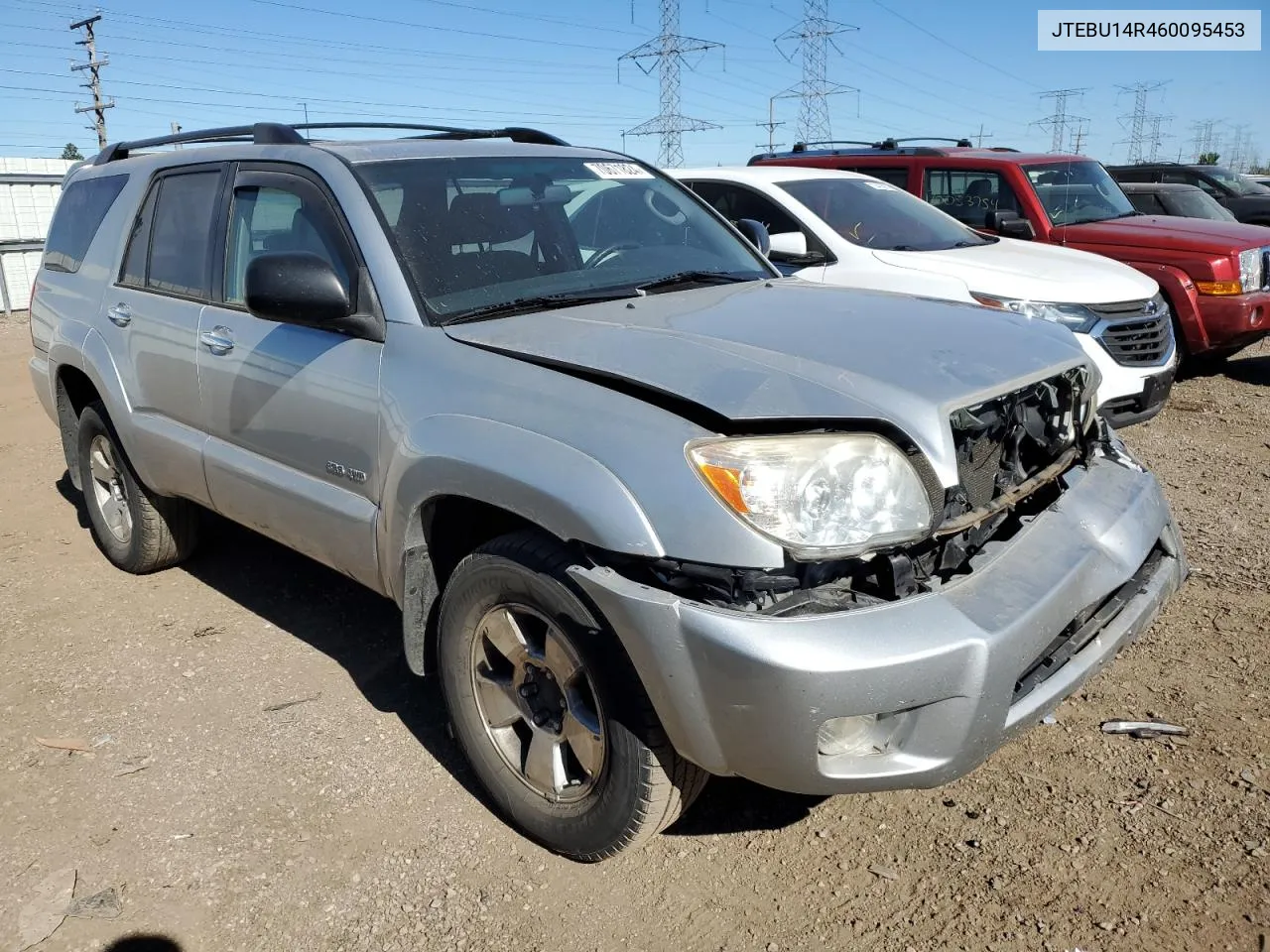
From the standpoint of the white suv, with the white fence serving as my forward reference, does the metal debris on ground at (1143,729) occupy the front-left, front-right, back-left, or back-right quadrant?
back-left

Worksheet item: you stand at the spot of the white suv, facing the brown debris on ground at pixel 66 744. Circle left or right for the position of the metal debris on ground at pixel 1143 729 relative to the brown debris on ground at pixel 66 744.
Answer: left

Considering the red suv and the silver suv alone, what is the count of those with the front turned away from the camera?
0

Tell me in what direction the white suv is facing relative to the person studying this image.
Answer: facing the viewer and to the right of the viewer

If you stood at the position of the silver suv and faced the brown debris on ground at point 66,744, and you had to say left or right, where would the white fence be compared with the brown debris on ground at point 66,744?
right

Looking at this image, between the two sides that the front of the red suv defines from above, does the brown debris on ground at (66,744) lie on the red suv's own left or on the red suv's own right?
on the red suv's own right

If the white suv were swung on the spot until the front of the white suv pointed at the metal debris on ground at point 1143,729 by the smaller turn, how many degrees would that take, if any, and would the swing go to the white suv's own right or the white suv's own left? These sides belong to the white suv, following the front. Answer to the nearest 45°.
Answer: approximately 45° to the white suv's own right

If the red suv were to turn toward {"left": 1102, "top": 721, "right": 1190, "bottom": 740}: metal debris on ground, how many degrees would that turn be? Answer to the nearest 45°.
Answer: approximately 45° to its right

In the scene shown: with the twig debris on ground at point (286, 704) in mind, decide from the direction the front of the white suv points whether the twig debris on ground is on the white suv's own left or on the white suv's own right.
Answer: on the white suv's own right

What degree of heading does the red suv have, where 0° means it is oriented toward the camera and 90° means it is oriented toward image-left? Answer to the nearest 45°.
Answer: approximately 315°
